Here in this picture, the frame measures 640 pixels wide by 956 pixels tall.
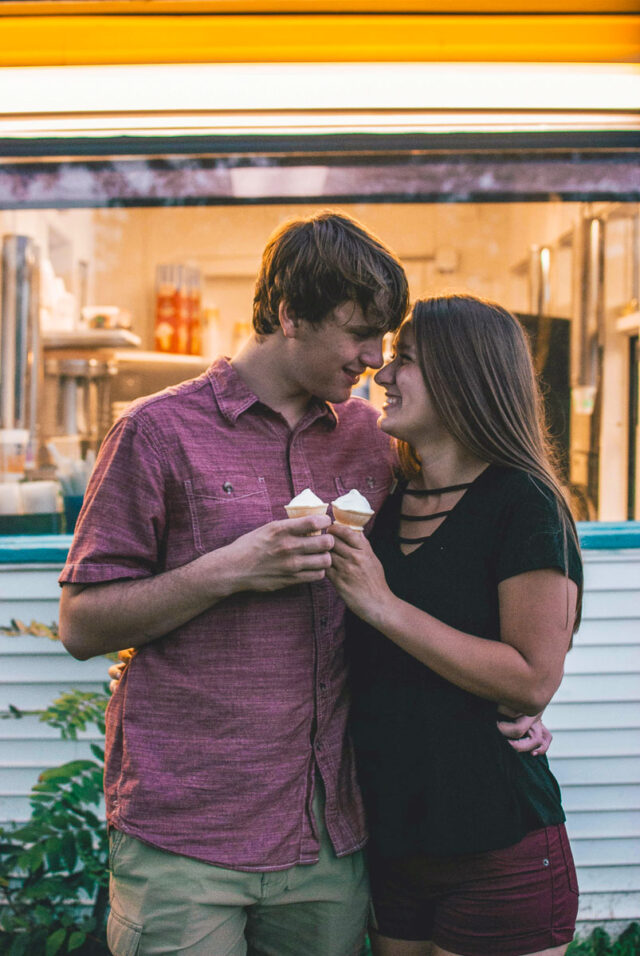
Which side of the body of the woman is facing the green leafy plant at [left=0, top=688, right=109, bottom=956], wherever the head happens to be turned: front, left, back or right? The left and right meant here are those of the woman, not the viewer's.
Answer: right

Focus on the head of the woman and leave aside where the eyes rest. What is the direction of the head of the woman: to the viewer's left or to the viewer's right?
to the viewer's left

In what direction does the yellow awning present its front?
toward the camera

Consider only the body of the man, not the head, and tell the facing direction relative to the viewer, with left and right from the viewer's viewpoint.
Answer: facing the viewer and to the right of the viewer

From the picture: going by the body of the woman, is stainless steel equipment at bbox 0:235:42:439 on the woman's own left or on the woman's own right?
on the woman's own right

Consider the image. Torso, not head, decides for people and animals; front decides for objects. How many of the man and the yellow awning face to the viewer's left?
0

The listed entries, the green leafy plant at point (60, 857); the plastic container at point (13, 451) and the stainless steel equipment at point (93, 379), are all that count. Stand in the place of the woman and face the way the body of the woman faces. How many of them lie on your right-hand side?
3

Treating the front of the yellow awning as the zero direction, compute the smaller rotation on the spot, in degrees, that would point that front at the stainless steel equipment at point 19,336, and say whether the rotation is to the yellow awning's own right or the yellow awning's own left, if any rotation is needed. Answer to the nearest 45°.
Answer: approximately 135° to the yellow awning's own right

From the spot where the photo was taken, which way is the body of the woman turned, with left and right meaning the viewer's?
facing the viewer and to the left of the viewer

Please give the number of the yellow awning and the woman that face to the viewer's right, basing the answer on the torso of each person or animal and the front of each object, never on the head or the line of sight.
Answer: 0
